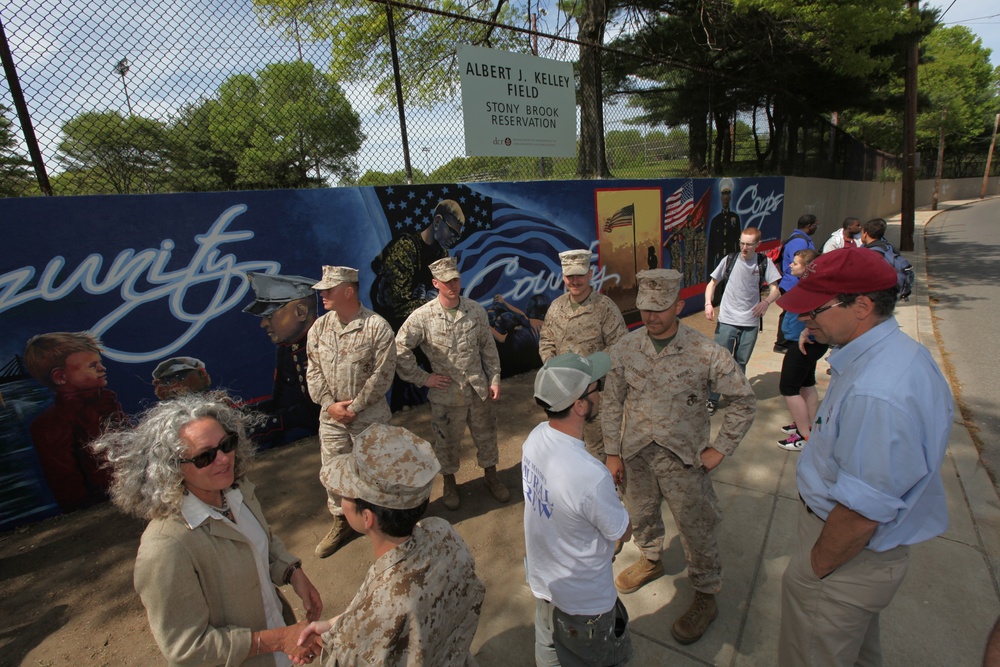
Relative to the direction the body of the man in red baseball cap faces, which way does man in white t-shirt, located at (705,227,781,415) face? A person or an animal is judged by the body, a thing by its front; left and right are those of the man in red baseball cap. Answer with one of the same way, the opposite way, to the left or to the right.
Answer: to the left

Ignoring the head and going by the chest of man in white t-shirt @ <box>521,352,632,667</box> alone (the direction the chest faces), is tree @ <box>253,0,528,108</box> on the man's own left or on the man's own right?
on the man's own left

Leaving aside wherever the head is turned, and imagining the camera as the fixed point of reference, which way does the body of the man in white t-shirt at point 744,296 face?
toward the camera

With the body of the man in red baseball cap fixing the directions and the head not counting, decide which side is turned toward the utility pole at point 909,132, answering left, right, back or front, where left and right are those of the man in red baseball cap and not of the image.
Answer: right

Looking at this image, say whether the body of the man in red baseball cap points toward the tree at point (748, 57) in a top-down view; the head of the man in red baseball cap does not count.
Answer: no

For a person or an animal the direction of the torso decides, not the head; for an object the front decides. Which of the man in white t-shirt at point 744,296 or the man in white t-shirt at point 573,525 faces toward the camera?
the man in white t-shirt at point 744,296

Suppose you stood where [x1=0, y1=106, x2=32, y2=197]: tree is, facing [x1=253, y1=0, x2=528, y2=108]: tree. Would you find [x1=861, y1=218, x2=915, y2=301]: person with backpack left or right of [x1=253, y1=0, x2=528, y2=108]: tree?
right

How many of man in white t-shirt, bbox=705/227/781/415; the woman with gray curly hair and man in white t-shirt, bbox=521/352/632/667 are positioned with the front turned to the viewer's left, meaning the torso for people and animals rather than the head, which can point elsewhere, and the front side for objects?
0

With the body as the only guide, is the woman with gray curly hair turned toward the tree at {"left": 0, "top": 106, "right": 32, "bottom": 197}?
no

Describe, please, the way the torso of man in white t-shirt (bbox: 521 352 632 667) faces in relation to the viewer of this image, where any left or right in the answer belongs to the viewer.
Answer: facing away from the viewer and to the right of the viewer

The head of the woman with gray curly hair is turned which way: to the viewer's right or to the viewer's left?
to the viewer's right

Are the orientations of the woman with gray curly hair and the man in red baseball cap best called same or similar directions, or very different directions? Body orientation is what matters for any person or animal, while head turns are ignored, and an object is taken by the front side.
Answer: very different directions

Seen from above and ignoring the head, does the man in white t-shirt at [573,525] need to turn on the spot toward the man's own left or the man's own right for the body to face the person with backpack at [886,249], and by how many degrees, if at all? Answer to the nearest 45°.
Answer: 0° — they already face them

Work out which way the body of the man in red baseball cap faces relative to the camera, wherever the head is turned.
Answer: to the viewer's left
